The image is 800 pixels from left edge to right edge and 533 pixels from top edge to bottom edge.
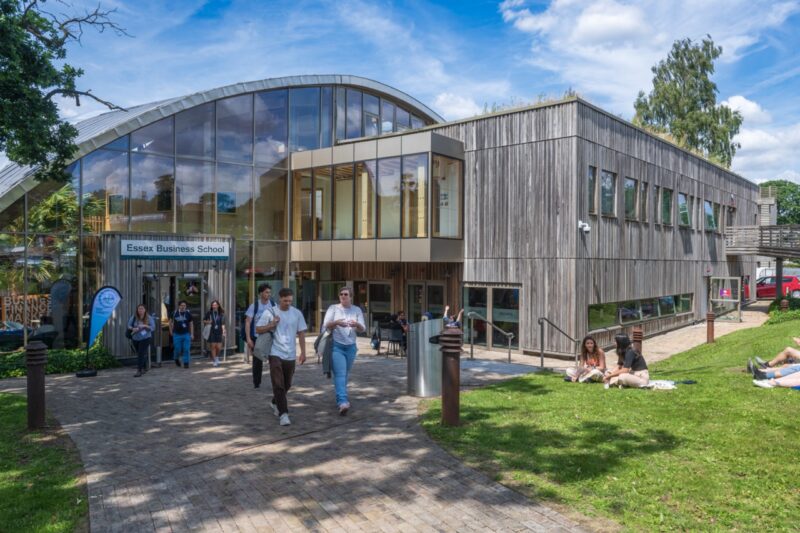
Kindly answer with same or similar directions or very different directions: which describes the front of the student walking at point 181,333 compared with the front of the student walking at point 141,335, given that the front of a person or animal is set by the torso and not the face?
same or similar directions

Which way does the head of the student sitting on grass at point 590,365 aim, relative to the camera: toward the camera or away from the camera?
toward the camera

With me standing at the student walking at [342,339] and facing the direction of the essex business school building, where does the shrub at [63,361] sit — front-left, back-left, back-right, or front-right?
front-left

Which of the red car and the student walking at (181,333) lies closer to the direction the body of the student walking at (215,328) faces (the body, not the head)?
the student walking

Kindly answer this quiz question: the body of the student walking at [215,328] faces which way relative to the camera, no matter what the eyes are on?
toward the camera

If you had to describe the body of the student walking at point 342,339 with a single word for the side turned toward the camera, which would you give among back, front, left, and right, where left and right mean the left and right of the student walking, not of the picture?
front

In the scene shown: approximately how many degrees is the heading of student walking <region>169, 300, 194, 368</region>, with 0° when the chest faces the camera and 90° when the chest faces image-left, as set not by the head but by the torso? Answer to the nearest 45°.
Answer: approximately 0°

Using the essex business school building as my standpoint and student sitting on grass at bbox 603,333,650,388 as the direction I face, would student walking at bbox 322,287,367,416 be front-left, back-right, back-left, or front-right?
front-right

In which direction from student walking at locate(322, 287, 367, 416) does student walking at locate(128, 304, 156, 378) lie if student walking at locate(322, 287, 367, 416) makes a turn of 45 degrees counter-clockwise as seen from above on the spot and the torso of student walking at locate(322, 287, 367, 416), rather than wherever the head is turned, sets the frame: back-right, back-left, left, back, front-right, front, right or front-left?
back

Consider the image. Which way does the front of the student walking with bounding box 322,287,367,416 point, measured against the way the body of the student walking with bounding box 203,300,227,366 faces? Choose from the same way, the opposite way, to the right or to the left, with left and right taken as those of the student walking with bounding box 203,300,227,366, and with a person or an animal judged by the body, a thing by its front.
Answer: the same way

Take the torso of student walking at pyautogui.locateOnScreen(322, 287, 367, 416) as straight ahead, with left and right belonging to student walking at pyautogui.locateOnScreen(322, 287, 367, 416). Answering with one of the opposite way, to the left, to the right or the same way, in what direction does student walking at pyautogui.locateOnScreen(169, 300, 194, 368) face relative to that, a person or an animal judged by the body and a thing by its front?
the same way

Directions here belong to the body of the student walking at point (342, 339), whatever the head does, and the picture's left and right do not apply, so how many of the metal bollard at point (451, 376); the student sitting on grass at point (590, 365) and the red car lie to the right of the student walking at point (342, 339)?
0

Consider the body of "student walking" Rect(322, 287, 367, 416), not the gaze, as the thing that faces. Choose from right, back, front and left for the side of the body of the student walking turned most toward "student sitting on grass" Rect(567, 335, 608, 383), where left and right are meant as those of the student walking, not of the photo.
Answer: left
